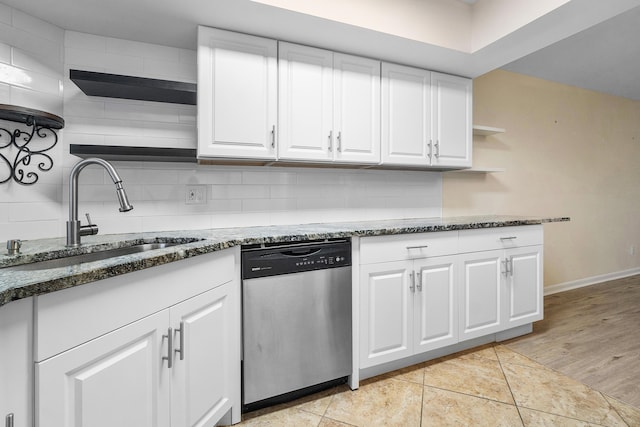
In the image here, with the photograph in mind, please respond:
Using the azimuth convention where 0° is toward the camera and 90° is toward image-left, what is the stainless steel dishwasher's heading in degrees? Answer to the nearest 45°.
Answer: approximately 315°

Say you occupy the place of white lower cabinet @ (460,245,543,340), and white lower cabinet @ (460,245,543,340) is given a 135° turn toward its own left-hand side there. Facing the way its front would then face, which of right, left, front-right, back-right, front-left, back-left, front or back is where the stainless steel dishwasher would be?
back-left

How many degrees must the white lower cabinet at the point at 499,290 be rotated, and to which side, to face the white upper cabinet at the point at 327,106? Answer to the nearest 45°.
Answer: approximately 90° to its right

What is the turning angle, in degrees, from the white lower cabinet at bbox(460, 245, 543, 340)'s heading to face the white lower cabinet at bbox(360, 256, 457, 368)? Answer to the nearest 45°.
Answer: approximately 90° to its right

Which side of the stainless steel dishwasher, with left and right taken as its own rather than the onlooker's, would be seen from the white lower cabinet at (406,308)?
left

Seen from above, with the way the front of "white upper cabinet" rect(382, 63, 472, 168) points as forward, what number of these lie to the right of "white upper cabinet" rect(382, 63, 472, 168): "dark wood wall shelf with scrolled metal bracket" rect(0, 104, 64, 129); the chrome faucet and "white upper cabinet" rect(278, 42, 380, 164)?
3

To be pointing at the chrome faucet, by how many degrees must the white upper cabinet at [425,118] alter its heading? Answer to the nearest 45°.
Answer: approximately 90° to its right
